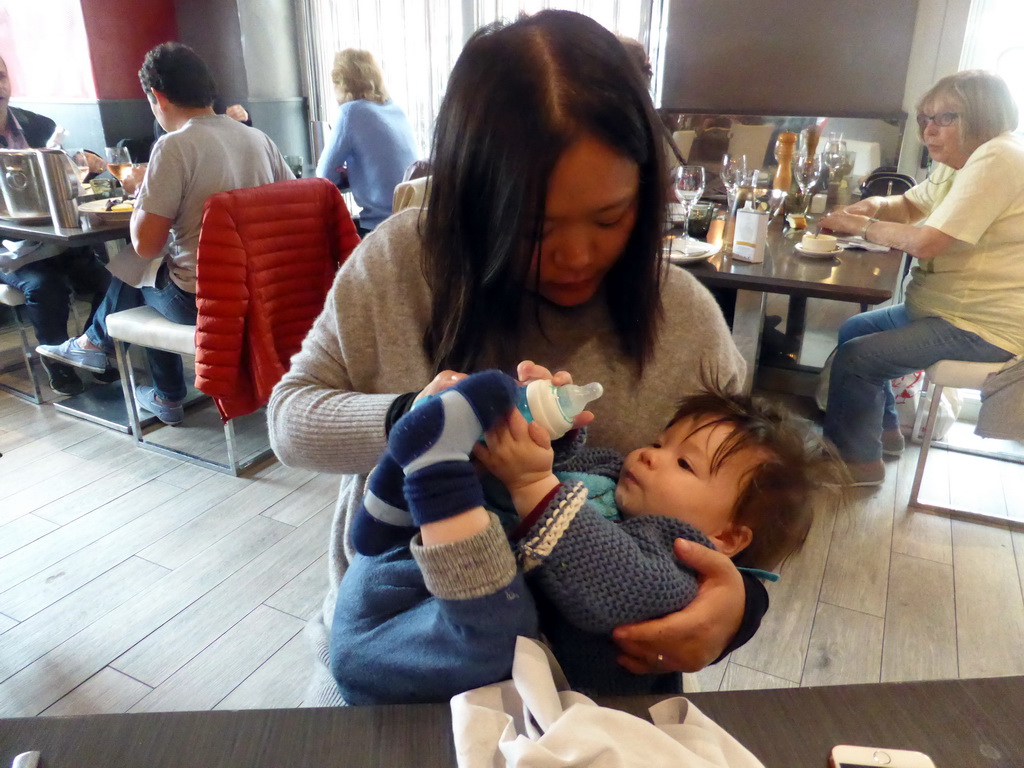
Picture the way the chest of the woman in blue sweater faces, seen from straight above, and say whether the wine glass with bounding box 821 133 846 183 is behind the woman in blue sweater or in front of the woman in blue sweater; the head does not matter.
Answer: behind

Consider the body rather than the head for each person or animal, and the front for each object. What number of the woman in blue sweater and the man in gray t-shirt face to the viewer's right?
0

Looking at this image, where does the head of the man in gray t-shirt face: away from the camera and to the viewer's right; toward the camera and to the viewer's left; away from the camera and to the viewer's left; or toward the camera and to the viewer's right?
away from the camera and to the viewer's left

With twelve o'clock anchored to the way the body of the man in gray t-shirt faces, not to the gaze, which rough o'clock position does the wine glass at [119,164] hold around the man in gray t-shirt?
The wine glass is roughly at 1 o'clock from the man in gray t-shirt.

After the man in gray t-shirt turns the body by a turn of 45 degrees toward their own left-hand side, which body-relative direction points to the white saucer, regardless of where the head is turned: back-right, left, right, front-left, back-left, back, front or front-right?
back-left

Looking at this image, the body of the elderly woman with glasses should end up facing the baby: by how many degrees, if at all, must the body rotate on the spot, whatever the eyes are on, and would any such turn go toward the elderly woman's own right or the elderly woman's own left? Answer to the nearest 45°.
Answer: approximately 90° to the elderly woman's own left

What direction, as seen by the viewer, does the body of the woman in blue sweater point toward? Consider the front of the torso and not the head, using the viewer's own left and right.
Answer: facing away from the viewer and to the left of the viewer

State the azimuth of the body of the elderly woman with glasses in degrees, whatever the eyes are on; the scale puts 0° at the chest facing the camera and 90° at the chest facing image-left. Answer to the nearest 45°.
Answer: approximately 90°

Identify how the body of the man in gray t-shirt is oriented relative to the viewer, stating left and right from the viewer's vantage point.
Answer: facing away from the viewer and to the left of the viewer
